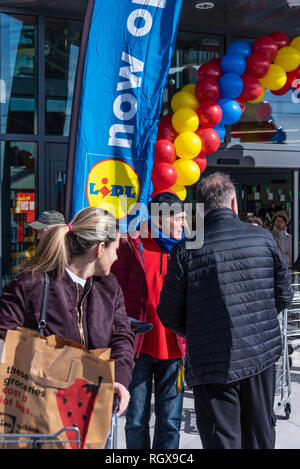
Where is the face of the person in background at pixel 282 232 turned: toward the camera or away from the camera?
toward the camera

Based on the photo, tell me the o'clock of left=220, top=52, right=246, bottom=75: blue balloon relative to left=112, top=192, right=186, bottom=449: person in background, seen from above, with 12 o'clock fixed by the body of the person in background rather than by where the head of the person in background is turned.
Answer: The blue balloon is roughly at 8 o'clock from the person in background.

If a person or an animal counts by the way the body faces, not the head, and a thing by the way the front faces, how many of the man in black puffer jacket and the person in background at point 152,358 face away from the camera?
1

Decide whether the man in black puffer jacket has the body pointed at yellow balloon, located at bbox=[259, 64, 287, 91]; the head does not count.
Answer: yes

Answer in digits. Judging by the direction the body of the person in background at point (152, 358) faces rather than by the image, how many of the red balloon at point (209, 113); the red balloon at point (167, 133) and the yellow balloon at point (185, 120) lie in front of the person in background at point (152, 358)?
0

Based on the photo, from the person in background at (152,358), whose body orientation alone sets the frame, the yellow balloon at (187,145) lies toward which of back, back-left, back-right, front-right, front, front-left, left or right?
back-left

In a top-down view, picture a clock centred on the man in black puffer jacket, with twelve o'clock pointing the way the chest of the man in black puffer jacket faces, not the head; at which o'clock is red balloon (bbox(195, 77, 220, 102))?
The red balloon is roughly at 12 o'clock from the man in black puffer jacket.

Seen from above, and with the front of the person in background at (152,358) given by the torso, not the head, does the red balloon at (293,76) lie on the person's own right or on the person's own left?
on the person's own left

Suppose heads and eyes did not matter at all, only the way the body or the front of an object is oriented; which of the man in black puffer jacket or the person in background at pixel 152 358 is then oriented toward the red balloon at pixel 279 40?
the man in black puffer jacket

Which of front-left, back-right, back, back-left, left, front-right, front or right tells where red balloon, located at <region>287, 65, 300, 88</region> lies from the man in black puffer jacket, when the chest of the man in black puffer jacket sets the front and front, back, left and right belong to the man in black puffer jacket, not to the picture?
front

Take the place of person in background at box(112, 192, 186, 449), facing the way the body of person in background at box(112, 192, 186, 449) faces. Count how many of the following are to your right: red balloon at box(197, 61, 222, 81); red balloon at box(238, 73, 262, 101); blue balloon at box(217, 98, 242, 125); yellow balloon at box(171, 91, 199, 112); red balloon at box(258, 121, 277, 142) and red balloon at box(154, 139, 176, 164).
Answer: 0

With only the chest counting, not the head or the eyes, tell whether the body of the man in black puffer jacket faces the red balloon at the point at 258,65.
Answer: yes

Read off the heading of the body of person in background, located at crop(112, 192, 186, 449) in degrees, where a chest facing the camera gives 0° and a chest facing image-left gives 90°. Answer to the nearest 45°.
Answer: approximately 315°

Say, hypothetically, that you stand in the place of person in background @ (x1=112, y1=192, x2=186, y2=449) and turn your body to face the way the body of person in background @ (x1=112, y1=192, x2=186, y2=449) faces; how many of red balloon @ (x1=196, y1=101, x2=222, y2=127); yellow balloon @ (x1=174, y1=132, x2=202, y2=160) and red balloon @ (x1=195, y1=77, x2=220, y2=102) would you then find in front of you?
0

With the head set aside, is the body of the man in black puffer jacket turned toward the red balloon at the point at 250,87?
yes

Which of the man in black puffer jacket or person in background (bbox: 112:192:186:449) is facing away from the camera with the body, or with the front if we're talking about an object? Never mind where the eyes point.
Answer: the man in black puffer jacket

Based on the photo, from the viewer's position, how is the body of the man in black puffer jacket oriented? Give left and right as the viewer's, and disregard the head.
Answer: facing away from the viewer

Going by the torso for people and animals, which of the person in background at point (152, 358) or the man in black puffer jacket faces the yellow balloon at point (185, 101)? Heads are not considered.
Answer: the man in black puffer jacket

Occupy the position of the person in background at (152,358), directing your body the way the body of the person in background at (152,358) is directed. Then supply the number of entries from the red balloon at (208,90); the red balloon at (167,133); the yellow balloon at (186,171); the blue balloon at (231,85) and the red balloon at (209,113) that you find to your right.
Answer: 0
